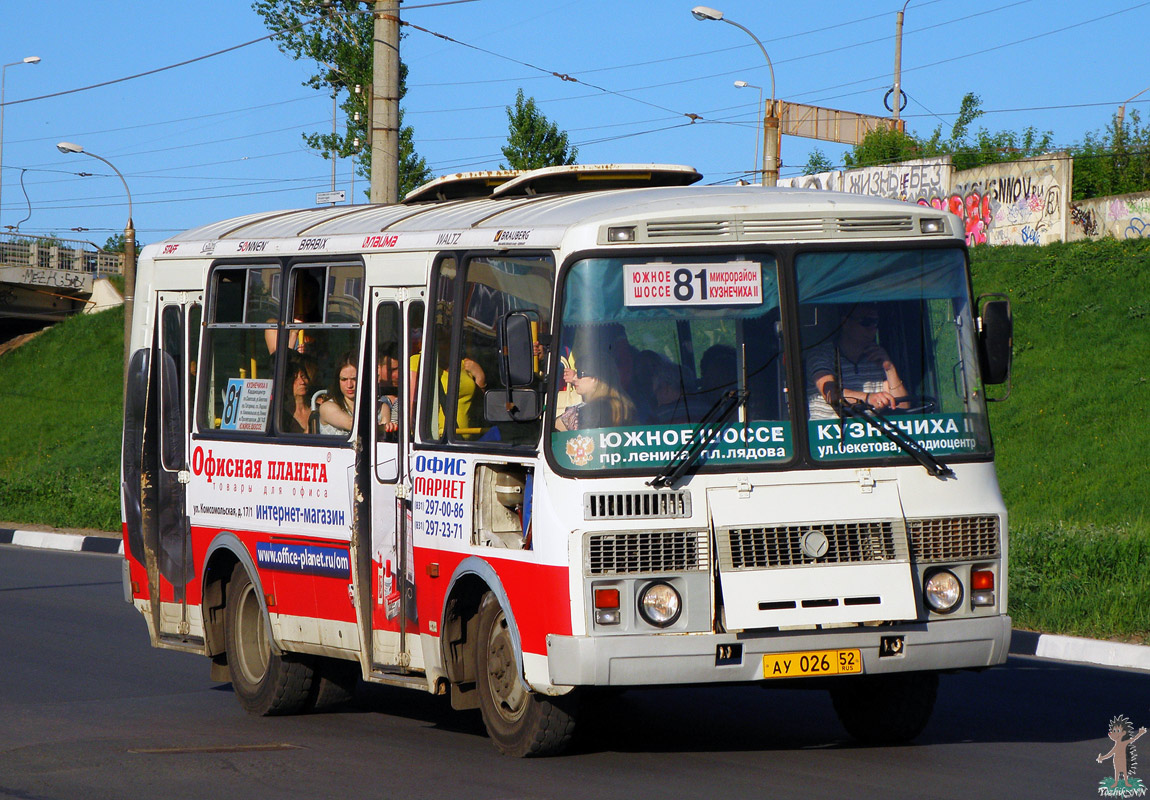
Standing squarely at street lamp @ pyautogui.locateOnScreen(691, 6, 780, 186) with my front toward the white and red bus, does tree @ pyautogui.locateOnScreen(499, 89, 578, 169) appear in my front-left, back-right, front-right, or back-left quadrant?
back-right

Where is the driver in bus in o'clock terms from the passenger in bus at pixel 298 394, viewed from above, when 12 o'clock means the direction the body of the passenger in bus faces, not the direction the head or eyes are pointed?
The driver in bus is roughly at 12 o'clock from the passenger in bus.

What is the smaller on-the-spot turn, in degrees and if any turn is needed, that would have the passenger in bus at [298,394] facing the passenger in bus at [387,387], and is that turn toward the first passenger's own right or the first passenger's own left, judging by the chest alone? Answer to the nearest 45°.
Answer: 0° — they already face them

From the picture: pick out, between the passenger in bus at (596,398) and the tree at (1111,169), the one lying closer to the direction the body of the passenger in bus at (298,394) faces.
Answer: the passenger in bus

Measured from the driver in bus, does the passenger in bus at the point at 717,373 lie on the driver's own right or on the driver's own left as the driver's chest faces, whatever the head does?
on the driver's own right

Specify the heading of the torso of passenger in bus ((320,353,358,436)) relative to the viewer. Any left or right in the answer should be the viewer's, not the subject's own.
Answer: facing the viewer and to the right of the viewer

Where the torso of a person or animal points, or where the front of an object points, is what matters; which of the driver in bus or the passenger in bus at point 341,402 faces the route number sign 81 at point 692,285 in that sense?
the passenger in bus

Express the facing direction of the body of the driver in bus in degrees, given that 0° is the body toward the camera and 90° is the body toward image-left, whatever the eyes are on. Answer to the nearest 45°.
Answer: approximately 315°

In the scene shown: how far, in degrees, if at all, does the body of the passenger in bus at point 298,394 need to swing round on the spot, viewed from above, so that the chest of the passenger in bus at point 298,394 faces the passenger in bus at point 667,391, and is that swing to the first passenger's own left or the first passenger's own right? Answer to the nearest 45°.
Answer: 0° — they already face them

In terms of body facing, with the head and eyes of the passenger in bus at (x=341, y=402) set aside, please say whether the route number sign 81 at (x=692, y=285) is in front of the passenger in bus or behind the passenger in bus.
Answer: in front

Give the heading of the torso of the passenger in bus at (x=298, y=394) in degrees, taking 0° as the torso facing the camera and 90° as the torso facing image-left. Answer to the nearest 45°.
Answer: approximately 315°
